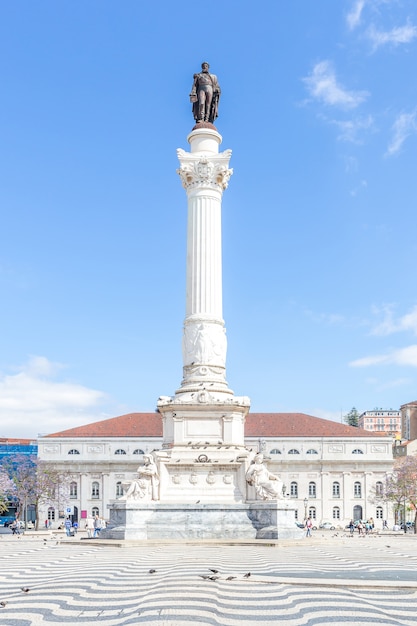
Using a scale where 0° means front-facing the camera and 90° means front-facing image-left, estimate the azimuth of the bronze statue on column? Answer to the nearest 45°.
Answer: approximately 0°
